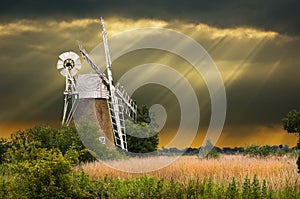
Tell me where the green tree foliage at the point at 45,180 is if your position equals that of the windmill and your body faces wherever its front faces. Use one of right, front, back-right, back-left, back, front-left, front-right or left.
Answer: front-right
